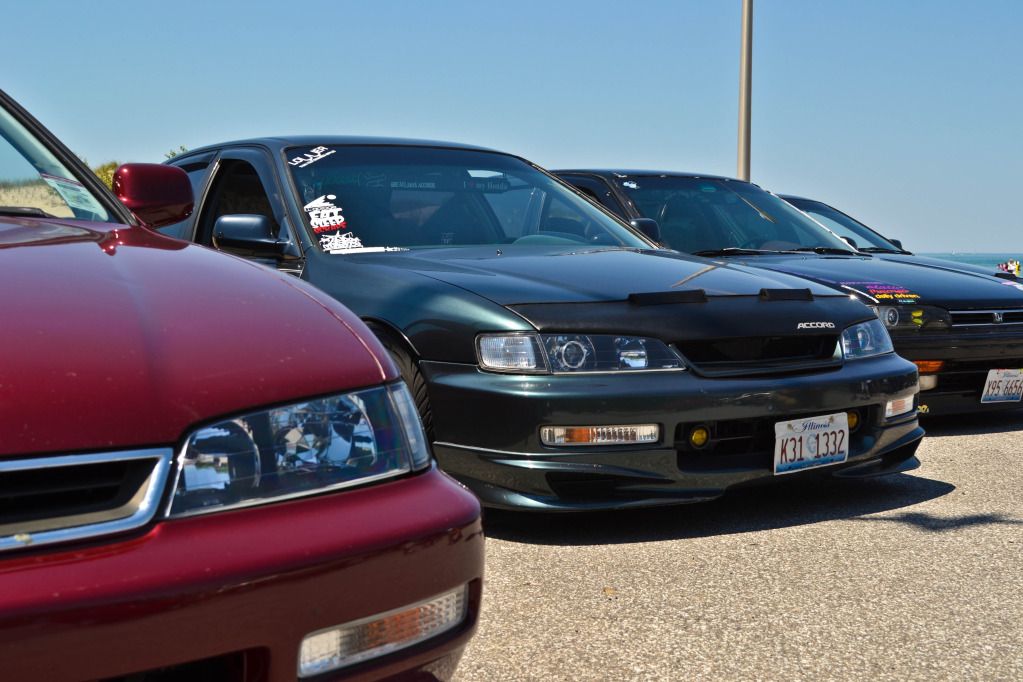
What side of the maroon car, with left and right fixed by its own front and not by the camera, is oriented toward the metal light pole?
left

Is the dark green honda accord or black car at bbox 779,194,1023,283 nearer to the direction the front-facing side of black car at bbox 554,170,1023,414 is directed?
the dark green honda accord

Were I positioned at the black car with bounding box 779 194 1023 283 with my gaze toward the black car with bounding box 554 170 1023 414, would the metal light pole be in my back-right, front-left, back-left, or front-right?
back-right

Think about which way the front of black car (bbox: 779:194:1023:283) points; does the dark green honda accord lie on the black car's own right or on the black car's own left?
on the black car's own right

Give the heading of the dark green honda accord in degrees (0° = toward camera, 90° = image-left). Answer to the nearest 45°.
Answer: approximately 315°

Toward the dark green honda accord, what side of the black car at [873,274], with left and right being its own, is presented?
right

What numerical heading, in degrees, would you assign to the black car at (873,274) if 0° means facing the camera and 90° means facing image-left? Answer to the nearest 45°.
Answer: approximately 315°

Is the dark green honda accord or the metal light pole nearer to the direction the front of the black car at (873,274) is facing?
the dark green honda accord

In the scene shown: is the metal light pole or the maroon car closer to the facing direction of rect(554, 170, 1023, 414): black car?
the maroon car

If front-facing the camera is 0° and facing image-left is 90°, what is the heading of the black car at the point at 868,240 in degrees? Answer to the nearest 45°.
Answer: approximately 315°

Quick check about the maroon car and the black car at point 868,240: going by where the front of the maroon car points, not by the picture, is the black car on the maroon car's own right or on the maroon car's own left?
on the maroon car's own left

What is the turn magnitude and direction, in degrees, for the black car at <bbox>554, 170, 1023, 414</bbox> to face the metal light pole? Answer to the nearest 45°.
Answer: approximately 135° to its left

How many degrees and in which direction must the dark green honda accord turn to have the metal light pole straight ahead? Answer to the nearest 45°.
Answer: approximately 135° to its left
